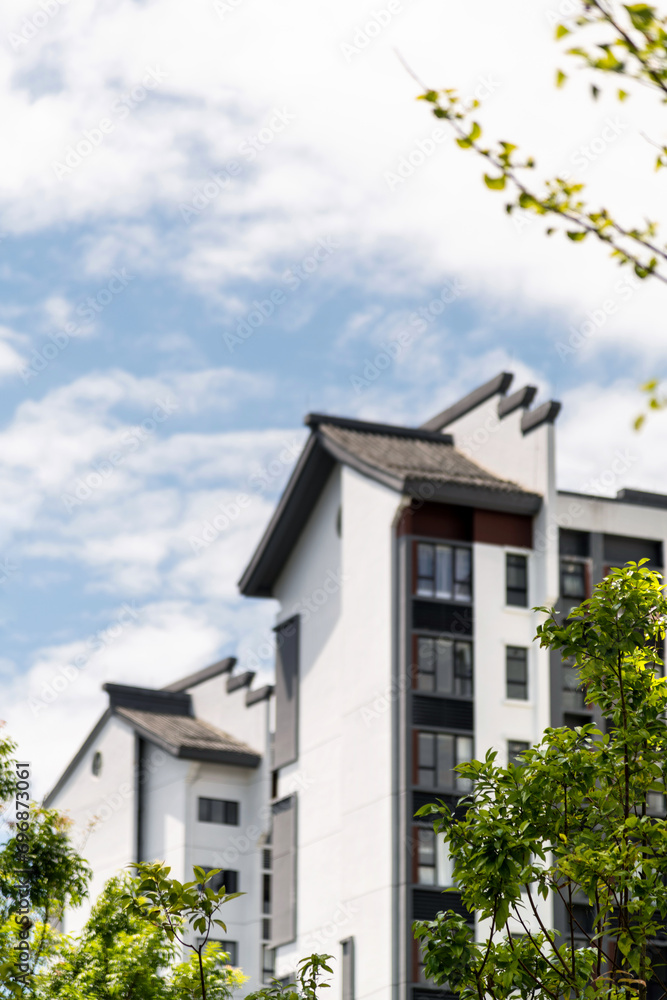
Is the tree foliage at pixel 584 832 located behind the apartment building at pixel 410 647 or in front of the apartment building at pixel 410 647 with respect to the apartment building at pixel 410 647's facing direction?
in front

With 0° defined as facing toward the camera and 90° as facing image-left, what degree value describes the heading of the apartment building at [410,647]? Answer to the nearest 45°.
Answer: approximately 315°
